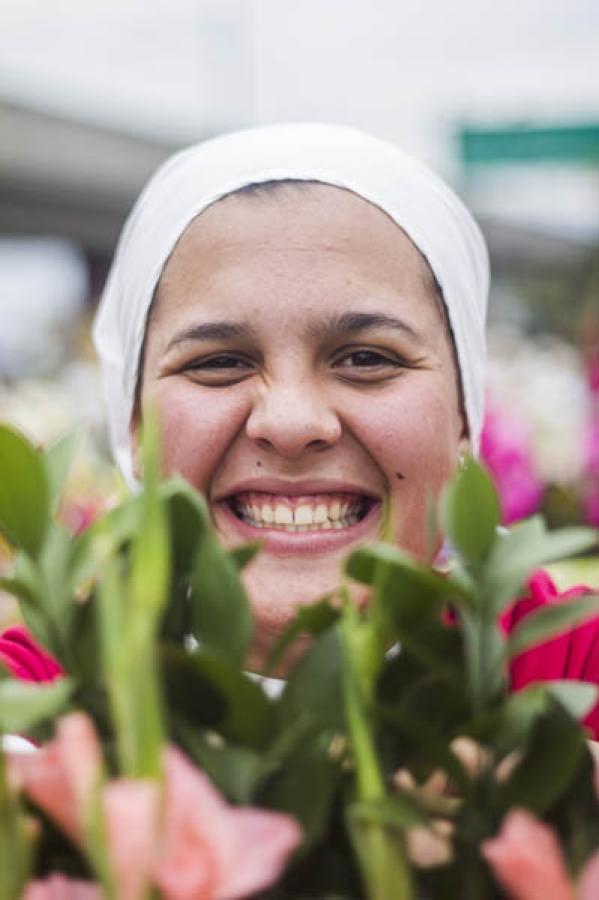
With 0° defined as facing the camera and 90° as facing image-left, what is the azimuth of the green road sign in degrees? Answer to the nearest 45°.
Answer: approximately 0°

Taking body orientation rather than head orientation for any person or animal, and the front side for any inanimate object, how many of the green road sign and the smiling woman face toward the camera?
2

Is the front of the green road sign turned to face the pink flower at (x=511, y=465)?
yes

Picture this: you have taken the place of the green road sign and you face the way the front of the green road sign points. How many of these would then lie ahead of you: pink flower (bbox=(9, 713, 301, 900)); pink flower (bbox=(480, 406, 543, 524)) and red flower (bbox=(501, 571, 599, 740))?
3

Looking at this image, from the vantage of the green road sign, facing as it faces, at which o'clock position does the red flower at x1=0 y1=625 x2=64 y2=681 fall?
The red flower is roughly at 12 o'clock from the green road sign.

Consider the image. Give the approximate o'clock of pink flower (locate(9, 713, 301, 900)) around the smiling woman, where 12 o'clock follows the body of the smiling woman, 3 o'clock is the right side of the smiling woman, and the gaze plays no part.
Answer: The pink flower is roughly at 12 o'clock from the smiling woman.

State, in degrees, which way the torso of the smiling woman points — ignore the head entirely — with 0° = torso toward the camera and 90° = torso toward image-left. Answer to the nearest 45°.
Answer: approximately 0°
